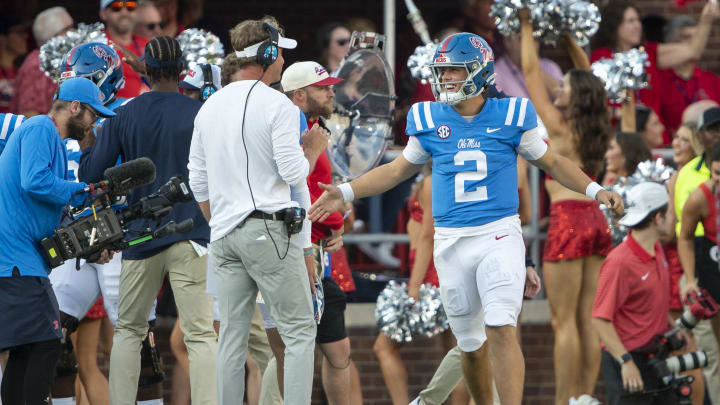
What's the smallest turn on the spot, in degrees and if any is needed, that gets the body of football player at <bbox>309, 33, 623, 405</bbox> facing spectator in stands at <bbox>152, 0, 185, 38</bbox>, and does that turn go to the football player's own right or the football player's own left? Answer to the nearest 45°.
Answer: approximately 135° to the football player's own right

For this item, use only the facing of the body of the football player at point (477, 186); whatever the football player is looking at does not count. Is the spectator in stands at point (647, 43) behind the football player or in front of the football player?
behind

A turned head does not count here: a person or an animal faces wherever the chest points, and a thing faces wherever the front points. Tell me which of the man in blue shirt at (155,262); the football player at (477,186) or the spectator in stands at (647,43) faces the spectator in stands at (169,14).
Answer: the man in blue shirt

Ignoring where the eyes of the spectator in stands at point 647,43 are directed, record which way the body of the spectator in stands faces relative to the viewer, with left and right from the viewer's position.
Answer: facing the viewer and to the right of the viewer

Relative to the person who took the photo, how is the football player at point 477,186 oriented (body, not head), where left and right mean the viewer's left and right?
facing the viewer

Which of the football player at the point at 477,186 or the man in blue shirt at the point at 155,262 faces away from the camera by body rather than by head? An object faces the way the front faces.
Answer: the man in blue shirt

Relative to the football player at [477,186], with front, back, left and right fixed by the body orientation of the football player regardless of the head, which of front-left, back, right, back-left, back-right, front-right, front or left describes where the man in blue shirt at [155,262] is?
right

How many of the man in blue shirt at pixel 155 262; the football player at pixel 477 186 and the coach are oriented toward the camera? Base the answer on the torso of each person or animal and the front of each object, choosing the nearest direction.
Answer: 1

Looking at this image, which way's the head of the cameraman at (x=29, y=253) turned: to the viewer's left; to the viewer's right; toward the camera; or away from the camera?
to the viewer's right

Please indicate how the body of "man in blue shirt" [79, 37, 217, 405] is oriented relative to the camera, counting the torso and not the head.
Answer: away from the camera

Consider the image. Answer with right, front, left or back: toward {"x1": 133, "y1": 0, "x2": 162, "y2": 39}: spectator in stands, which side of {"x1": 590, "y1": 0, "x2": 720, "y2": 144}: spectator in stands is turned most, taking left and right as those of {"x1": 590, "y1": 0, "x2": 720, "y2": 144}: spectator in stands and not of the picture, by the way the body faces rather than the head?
right

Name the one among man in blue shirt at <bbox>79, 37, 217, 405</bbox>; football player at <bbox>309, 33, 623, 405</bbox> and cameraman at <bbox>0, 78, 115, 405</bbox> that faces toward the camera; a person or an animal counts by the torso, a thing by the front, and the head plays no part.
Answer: the football player

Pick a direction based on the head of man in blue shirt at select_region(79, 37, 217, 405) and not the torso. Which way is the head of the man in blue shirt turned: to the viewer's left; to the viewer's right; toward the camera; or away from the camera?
away from the camera

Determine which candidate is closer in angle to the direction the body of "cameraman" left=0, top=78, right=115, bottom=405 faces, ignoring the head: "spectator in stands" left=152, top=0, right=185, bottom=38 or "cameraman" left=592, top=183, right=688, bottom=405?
the cameraman

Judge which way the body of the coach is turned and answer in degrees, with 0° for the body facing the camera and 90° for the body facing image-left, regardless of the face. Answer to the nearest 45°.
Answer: approximately 225°

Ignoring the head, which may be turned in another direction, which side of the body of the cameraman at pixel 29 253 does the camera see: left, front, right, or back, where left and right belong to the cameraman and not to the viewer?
right

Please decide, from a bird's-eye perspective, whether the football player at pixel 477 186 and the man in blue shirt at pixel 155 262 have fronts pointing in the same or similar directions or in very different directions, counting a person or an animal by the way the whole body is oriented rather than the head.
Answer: very different directions

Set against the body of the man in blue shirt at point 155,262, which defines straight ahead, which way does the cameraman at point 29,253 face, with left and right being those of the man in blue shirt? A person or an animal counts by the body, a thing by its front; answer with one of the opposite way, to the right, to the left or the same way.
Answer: to the right
